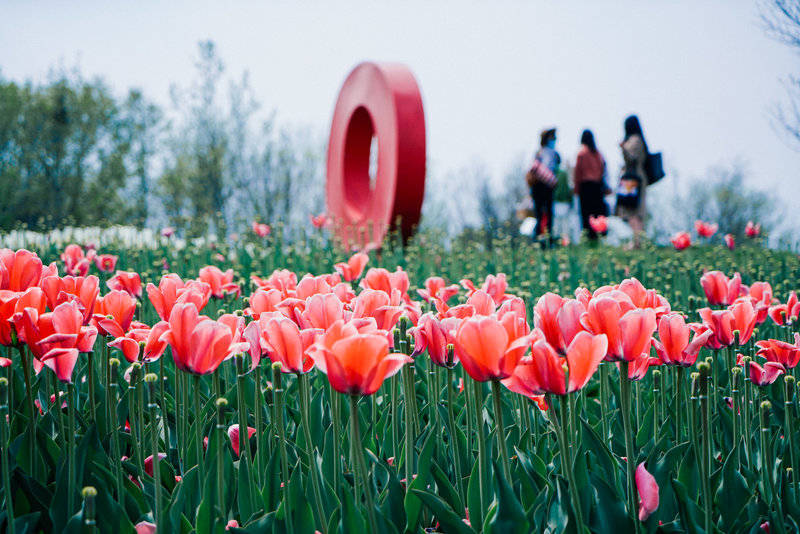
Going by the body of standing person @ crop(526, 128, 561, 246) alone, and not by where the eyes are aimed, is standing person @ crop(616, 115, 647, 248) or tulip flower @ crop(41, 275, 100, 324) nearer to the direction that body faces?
the tulip flower

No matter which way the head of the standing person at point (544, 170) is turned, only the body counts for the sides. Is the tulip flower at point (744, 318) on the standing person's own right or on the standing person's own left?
on the standing person's own right

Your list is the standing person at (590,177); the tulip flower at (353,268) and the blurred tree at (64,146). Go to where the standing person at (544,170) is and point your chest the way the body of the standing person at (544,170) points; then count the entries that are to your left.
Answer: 1
